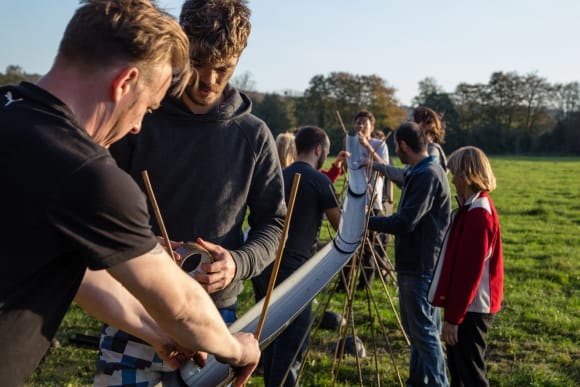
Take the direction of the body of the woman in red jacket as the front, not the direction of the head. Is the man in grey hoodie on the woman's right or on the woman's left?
on the woman's left

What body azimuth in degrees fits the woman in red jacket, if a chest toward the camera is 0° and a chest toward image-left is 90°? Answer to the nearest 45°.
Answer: approximately 90°

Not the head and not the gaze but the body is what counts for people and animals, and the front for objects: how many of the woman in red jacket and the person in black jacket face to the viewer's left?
2

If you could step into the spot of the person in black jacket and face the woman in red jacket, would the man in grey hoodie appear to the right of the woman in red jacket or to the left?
right

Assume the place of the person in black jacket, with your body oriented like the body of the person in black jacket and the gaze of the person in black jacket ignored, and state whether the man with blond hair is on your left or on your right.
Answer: on your left

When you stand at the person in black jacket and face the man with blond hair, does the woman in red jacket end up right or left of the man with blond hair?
left

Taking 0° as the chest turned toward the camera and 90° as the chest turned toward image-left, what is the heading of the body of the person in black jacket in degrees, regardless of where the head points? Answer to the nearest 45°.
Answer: approximately 90°

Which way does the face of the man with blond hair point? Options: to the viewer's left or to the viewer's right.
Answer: to the viewer's right

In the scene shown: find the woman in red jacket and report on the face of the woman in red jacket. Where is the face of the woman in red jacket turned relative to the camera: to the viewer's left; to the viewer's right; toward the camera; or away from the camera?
to the viewer's left

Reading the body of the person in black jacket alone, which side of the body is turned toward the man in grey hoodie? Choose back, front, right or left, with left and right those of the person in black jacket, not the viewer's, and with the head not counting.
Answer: left

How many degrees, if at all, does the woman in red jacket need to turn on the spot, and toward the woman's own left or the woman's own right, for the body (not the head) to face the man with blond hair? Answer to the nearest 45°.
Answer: approximately 90° to the woman's own left
